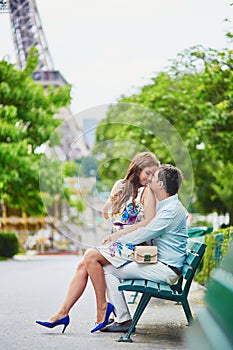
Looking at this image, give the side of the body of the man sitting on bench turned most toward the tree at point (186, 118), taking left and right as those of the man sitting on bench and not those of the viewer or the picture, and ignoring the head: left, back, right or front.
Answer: right

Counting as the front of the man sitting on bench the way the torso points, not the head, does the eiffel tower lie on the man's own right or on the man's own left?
on the man's own right

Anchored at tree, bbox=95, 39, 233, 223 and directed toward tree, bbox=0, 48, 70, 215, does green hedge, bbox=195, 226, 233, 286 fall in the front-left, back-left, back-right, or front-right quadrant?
back-left

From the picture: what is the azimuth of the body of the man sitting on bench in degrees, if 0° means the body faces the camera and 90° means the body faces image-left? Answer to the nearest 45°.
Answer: approximately 90°

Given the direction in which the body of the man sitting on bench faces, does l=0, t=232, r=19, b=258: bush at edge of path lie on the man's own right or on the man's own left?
on the man's own right

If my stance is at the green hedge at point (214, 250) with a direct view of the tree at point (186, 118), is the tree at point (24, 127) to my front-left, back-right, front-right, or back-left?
front-left
